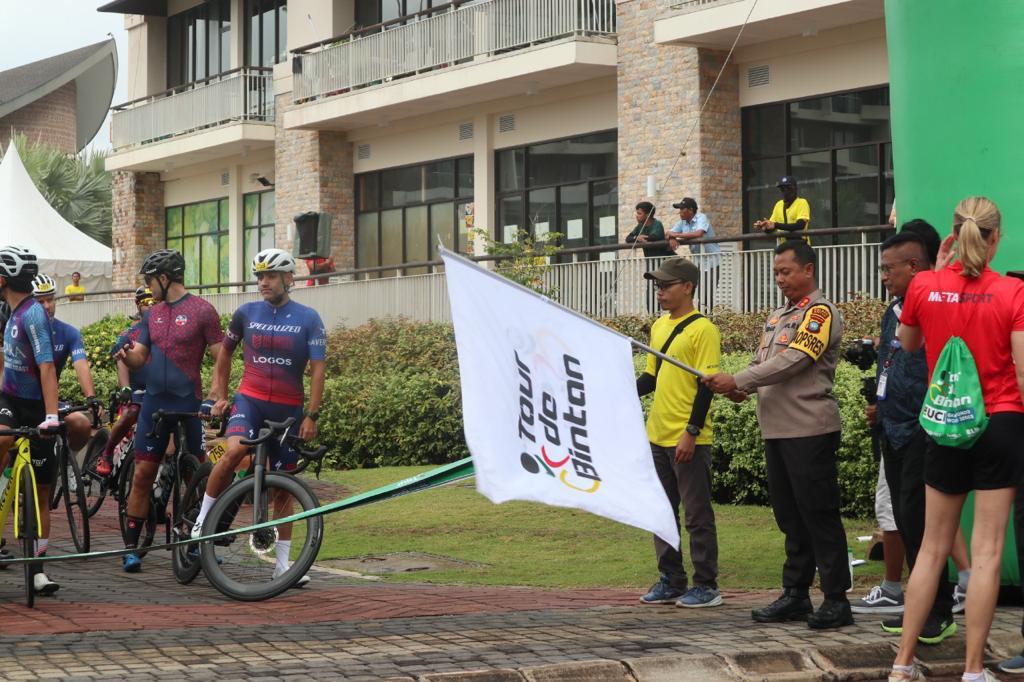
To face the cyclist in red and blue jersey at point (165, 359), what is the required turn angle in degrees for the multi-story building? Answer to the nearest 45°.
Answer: approximately 45° to its left

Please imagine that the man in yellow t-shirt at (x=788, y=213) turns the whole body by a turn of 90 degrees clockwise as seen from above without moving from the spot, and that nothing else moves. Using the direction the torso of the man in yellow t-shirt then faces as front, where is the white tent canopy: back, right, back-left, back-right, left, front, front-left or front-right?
front

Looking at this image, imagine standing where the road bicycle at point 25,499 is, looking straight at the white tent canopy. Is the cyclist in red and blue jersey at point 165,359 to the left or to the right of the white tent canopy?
right

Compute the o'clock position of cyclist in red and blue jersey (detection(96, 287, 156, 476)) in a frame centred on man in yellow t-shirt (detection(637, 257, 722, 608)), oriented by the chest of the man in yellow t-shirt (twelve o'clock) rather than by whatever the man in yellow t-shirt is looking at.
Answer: The cyclist in red and blue jersey is roughly at 3 o'clock from the man in yellow t-shirt.

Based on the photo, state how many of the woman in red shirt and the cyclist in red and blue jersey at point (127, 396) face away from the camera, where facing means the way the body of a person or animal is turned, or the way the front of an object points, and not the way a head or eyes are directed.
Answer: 1

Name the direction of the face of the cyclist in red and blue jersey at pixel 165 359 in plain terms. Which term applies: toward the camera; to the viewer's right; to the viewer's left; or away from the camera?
to the viewer's left

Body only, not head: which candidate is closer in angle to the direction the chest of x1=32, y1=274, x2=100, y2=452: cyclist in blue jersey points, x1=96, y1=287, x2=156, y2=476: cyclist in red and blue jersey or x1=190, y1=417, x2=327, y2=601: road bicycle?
the road bicycle

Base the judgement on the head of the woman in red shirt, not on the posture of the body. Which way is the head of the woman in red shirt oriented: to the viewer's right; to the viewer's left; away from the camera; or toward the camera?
away from the camera

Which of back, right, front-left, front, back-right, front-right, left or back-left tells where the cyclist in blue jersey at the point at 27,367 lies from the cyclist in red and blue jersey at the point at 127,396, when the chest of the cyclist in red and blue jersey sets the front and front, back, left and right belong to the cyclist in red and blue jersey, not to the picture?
front-right

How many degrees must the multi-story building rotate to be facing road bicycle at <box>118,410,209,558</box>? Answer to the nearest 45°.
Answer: approximately 45° to its left

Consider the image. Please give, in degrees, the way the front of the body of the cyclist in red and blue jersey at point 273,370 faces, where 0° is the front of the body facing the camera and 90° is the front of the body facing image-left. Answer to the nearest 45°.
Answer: approximately 0°

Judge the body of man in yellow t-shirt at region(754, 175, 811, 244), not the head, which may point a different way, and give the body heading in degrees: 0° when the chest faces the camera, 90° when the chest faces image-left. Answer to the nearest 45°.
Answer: approximately 45°

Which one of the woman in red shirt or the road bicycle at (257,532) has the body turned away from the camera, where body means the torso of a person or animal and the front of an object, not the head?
the woman in red shirt
